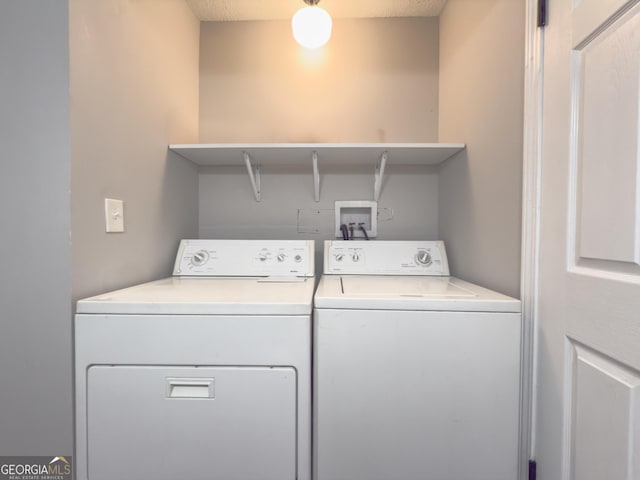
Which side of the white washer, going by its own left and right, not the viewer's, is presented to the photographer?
front

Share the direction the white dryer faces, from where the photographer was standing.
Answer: facing the viewer

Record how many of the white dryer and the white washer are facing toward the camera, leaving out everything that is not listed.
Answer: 2

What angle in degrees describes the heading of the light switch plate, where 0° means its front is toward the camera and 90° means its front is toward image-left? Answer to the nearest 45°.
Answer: approximately 315°

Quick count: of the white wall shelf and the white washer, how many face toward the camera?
2

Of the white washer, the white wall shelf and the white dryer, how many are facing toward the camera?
3
